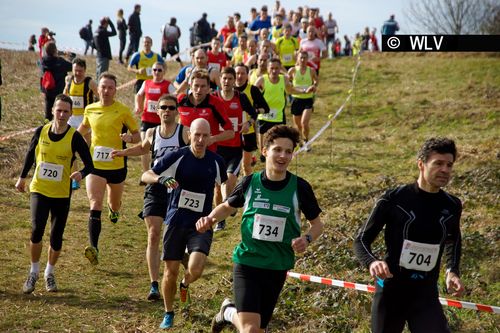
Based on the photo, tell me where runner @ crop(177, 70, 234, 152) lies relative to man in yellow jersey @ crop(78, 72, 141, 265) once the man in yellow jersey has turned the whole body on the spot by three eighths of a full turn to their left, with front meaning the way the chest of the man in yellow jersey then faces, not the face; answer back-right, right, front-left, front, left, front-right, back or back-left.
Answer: front-right

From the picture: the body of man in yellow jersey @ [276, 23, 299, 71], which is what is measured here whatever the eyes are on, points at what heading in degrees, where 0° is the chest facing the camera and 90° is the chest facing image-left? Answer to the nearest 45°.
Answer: approximately 0°

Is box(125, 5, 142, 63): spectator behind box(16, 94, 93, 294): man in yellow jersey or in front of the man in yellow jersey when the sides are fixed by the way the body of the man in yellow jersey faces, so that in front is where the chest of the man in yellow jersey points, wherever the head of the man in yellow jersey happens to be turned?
behind

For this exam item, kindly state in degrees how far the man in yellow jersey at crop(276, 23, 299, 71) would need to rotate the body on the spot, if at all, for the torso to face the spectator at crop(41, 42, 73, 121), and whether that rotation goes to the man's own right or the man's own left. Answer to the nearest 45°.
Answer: approximately 45° to the man's own right

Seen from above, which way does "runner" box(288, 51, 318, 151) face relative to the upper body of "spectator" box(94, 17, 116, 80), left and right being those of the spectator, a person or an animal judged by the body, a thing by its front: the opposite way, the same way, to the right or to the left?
to the right

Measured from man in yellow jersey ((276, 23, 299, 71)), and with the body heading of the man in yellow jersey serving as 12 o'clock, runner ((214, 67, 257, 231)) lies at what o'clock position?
The runner is roughly at 12 o'clock from the man in yellow jersey.

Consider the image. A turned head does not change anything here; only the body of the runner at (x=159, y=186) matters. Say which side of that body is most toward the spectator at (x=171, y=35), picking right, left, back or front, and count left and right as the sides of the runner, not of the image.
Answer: back

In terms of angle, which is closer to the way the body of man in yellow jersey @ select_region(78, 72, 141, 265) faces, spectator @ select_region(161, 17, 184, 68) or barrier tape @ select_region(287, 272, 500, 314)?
the barrier tape
